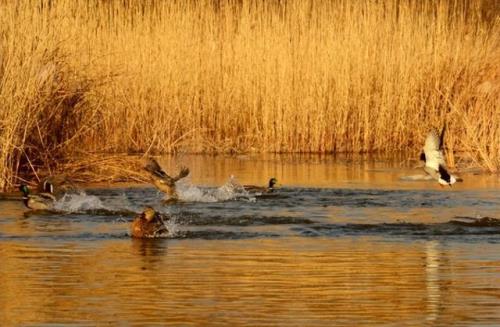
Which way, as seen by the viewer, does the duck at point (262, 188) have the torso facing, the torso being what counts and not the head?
to the viewer's right

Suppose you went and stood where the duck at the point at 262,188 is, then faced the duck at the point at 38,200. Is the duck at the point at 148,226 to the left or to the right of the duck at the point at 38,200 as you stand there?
left
